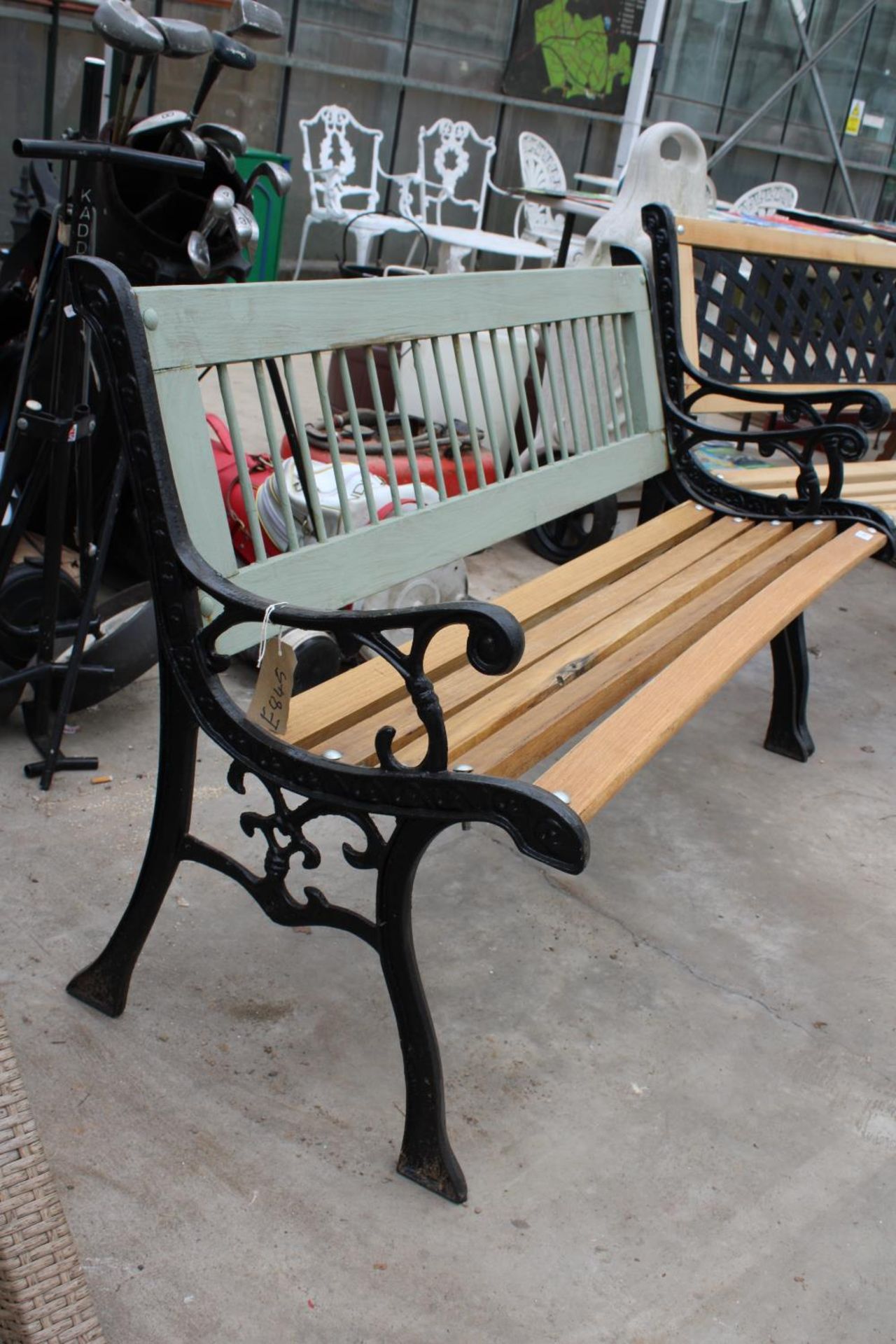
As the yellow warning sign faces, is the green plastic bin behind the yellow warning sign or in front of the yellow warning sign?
in front

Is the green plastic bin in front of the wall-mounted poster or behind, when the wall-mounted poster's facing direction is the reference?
in front

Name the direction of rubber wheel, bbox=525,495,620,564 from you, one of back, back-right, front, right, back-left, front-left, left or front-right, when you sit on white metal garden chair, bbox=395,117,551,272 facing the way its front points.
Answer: front-right

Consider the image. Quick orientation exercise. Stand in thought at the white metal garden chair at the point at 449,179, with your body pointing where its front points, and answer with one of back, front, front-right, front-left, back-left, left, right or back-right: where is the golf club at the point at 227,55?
front-right

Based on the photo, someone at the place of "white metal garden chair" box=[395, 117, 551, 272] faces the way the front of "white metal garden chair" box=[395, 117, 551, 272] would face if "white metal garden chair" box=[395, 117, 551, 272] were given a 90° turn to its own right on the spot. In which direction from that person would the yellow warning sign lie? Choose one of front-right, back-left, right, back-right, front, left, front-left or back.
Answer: back

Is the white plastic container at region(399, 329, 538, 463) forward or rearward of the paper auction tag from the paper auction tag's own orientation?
rearward

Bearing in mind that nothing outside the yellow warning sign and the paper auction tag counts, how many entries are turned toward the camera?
2

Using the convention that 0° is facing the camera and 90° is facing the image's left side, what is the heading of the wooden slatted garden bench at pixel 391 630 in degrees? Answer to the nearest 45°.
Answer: approximately 315°

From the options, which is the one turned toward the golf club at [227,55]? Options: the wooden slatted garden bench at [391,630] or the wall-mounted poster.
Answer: the wall-mounted poster
